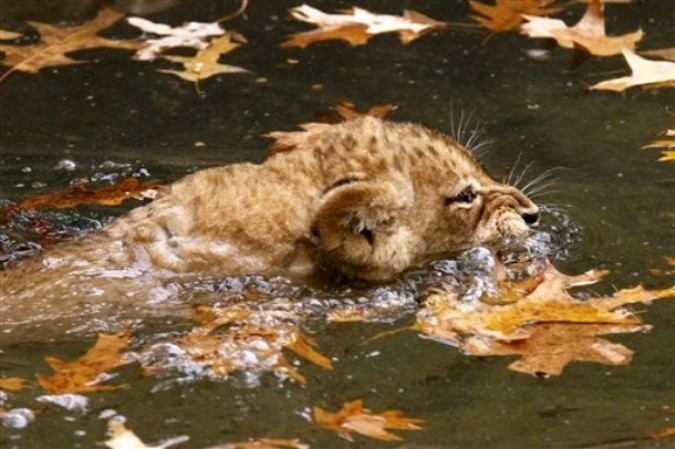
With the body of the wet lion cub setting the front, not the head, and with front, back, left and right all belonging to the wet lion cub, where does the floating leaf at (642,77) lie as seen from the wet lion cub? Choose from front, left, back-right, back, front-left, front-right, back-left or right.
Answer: front-left

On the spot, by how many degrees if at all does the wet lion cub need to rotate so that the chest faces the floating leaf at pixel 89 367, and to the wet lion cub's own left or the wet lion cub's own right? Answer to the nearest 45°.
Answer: approximately 135° to the wet lion cub's own right

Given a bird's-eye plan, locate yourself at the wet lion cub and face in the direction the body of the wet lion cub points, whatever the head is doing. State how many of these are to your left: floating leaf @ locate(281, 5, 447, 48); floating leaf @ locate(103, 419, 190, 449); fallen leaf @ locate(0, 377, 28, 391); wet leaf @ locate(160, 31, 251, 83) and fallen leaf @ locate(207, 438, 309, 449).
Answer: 2

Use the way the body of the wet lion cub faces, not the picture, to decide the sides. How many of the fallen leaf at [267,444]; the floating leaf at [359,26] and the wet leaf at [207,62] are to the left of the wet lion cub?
2

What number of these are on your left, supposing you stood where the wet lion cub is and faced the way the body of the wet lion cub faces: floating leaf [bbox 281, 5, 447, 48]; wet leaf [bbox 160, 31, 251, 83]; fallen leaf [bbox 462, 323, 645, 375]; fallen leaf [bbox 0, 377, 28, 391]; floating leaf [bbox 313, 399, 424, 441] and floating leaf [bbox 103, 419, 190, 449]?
2

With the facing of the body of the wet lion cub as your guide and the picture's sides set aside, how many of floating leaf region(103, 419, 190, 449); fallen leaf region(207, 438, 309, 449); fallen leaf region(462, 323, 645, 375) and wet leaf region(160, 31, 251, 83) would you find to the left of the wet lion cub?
1

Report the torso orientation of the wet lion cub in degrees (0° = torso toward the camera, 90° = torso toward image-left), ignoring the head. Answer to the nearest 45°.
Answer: approximately 270°

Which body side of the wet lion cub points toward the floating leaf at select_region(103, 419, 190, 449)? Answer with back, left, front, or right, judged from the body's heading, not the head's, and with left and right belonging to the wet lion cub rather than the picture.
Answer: right

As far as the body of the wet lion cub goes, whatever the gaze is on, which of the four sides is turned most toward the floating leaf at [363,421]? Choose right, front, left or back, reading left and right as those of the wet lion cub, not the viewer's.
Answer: right

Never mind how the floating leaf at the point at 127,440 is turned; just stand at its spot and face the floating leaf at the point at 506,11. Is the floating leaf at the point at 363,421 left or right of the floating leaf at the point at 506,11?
right

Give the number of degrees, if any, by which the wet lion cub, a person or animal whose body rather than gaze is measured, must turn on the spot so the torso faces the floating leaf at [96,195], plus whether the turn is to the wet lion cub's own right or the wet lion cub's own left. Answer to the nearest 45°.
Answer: approximately 135° to the wet lion cub's own left

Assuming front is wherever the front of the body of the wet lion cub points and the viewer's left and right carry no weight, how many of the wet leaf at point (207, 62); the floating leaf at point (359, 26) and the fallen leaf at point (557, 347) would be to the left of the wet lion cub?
2

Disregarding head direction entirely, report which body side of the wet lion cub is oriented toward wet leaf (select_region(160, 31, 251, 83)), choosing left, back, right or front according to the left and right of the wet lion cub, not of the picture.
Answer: left

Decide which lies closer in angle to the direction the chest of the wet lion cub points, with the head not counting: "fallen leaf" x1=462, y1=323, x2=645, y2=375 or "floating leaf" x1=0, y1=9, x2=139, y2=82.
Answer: the fallen leaf
